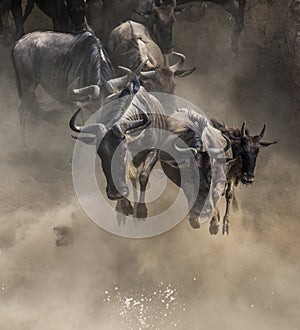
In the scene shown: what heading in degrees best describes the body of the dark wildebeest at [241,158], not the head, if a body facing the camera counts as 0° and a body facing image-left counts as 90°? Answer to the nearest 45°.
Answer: approximately 315°

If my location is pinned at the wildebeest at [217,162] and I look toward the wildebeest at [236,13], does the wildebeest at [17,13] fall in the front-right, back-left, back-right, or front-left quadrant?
front-left

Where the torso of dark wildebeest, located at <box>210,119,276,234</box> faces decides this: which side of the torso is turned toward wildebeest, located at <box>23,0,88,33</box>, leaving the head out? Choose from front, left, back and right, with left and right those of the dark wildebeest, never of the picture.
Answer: back

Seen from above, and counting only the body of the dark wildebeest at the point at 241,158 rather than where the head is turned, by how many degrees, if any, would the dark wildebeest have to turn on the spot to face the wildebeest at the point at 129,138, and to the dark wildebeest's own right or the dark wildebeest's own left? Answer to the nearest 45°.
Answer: approximately 135° to the dark wildebeest's own right

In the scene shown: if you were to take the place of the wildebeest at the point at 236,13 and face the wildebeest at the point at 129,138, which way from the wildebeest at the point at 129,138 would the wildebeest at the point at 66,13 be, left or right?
right

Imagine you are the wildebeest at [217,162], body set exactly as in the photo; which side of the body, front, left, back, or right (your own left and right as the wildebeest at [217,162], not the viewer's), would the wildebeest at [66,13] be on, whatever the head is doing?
back

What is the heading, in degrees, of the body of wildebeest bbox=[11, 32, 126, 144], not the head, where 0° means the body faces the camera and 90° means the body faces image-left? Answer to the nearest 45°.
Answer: approximately 315°

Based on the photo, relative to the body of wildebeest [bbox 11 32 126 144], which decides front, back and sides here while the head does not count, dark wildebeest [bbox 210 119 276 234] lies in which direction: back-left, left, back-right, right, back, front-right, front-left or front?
front

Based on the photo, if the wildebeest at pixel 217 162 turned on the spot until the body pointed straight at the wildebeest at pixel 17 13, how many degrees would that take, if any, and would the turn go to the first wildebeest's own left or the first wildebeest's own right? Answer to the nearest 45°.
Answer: approximately 180°

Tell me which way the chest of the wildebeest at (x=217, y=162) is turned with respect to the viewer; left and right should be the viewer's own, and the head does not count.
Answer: facing the viewer and to the right of the viewer

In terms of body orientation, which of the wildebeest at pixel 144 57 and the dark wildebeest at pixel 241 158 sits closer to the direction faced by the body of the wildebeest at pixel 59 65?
the dark wildebeest

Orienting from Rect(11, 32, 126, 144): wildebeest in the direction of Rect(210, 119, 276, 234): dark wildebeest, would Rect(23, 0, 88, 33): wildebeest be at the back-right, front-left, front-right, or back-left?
back-left

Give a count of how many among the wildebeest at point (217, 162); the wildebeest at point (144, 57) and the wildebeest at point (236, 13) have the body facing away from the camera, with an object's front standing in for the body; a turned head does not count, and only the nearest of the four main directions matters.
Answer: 0

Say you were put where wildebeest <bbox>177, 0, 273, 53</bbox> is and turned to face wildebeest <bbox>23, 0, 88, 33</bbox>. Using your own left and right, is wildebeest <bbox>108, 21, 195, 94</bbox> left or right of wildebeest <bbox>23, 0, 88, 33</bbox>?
left
